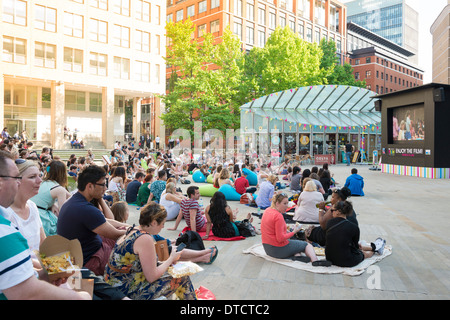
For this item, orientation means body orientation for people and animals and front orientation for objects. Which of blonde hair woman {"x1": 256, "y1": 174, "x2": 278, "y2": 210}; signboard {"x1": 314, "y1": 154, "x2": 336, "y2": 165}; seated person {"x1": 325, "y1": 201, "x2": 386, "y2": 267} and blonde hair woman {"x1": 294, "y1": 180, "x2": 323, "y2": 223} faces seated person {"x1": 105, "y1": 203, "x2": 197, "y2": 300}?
the signboard

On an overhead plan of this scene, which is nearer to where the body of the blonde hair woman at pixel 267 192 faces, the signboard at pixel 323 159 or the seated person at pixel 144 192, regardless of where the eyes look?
the signboard

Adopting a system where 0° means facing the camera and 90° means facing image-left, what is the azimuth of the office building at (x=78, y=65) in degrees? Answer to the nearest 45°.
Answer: approximately 315°

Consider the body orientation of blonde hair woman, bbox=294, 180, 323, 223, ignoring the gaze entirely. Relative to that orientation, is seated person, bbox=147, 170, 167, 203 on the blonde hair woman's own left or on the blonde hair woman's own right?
on the blonde hair woman's own left

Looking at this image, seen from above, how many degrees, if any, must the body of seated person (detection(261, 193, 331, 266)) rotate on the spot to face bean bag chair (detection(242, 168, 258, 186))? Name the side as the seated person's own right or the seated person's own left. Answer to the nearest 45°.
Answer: approximately 90° to the seated person's own left

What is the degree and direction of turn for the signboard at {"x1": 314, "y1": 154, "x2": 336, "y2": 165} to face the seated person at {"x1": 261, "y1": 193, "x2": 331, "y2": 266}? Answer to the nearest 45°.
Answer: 0° — it already faces them

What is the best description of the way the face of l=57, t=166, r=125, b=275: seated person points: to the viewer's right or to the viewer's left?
to the viewer's right

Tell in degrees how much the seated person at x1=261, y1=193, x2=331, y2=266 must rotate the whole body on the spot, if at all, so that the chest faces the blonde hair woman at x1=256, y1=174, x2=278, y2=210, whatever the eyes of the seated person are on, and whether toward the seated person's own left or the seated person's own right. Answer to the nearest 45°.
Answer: approximately 90° to the seated person's own left

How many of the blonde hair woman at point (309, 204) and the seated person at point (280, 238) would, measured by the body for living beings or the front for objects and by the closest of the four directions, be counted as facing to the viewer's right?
1

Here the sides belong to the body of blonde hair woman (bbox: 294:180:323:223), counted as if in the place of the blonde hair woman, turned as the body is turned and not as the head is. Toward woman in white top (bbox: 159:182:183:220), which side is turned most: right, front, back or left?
left
